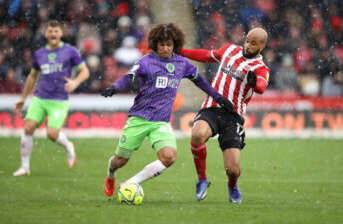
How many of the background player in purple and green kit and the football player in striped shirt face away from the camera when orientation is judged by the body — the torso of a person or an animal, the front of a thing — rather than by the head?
0

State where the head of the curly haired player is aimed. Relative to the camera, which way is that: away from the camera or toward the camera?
toward the camera

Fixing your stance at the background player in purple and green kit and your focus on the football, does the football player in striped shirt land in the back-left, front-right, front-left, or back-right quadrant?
front-left

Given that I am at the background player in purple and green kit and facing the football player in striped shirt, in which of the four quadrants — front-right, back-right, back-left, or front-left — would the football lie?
front-right

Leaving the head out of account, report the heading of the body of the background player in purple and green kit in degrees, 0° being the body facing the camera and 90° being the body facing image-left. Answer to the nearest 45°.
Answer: approximately 0°

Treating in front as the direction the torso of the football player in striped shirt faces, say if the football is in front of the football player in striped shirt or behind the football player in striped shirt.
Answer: in front

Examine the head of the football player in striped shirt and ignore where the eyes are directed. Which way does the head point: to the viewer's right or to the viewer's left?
to the viewer's left

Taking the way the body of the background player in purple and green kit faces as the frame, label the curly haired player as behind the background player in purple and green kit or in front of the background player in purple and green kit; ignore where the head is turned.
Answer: in front
